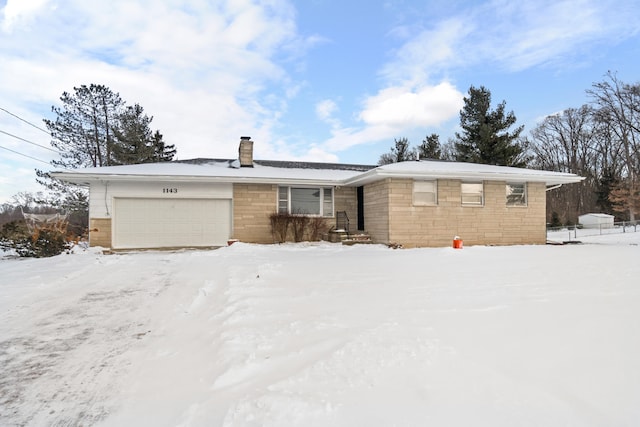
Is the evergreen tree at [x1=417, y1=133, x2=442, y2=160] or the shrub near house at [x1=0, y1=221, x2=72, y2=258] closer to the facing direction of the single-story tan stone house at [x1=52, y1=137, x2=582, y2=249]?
the shrub near house

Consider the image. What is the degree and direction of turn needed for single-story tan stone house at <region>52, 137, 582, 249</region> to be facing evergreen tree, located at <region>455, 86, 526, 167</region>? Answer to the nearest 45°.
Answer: approximately 135° to its left

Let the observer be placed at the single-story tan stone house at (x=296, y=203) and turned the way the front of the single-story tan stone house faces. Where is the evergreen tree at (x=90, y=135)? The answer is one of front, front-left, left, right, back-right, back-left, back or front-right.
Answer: back-right

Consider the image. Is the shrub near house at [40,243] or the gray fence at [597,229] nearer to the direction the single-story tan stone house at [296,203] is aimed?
the shrub near house

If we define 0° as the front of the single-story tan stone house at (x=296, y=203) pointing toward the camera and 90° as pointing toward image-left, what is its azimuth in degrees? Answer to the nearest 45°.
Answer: approximately 0°

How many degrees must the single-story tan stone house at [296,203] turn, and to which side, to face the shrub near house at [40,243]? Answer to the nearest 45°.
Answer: approximately 90° to its right

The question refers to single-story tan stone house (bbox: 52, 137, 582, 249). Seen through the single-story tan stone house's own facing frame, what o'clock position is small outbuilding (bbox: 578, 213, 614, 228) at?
The small outbuilding is roughly at 8 o'clock from the single-story tan stone house.

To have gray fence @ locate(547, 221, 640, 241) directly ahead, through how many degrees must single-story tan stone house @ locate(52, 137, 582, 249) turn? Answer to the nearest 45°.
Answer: approximately 135° to its left

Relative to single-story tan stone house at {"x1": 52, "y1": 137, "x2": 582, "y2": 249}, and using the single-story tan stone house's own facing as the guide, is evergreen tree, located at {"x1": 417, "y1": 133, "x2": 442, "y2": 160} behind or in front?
behind
